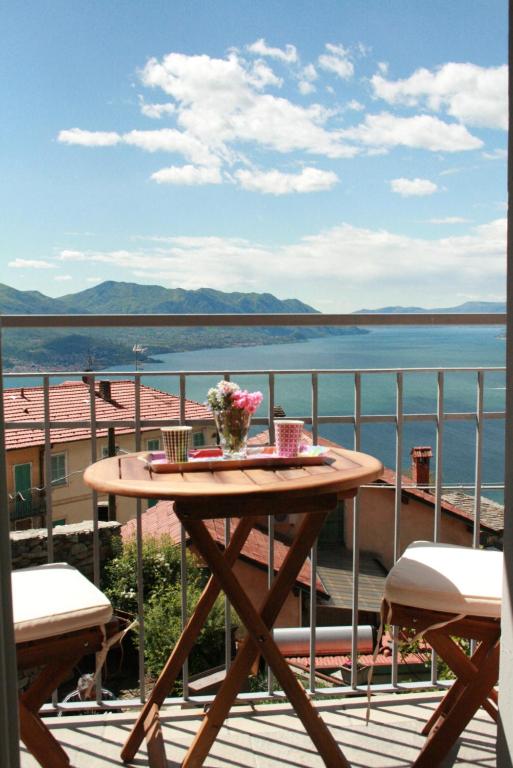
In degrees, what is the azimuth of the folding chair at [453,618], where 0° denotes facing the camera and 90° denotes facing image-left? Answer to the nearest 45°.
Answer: approximately 90°

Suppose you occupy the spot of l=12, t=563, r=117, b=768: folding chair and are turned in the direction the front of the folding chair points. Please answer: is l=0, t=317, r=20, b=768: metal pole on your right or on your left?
on your right

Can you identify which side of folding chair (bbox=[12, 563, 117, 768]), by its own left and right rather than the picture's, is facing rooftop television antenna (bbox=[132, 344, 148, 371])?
left

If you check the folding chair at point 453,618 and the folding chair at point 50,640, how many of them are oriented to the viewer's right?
1

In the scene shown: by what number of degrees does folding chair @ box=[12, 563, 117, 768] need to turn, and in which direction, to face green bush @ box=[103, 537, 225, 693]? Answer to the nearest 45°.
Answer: approximately 90° to its left

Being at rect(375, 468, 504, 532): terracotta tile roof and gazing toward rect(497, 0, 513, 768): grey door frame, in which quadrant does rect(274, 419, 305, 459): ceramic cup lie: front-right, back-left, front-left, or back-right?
front-right

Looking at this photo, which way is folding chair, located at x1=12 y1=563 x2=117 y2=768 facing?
to the viewer's right

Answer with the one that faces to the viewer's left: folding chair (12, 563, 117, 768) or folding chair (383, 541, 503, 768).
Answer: folding chair (383, 541, 503, 768)

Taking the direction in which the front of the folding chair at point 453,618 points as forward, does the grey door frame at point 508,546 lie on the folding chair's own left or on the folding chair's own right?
on the folding chair's own left

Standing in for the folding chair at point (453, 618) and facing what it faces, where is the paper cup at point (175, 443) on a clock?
The paper cup is roughly at 12 o'clock from the folding chair.
